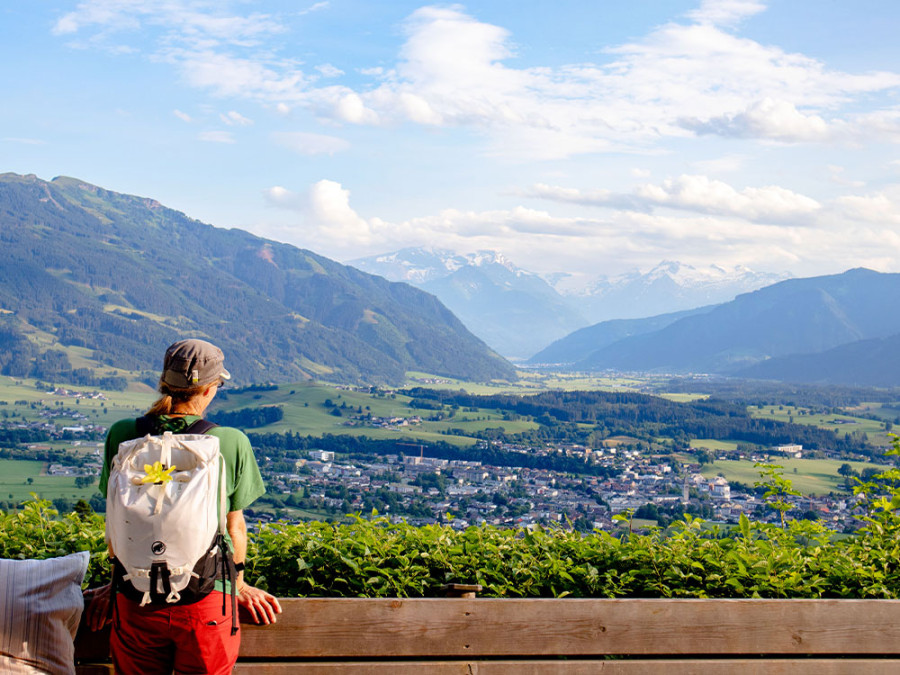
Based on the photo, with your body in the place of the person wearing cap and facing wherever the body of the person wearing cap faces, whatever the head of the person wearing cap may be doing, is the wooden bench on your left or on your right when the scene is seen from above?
on your right

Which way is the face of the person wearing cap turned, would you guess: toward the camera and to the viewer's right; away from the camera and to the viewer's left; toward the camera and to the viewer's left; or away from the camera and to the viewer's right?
away from the camera and to the viewer's right

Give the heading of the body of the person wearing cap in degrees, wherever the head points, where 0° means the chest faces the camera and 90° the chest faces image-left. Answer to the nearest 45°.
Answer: approximately 180°
